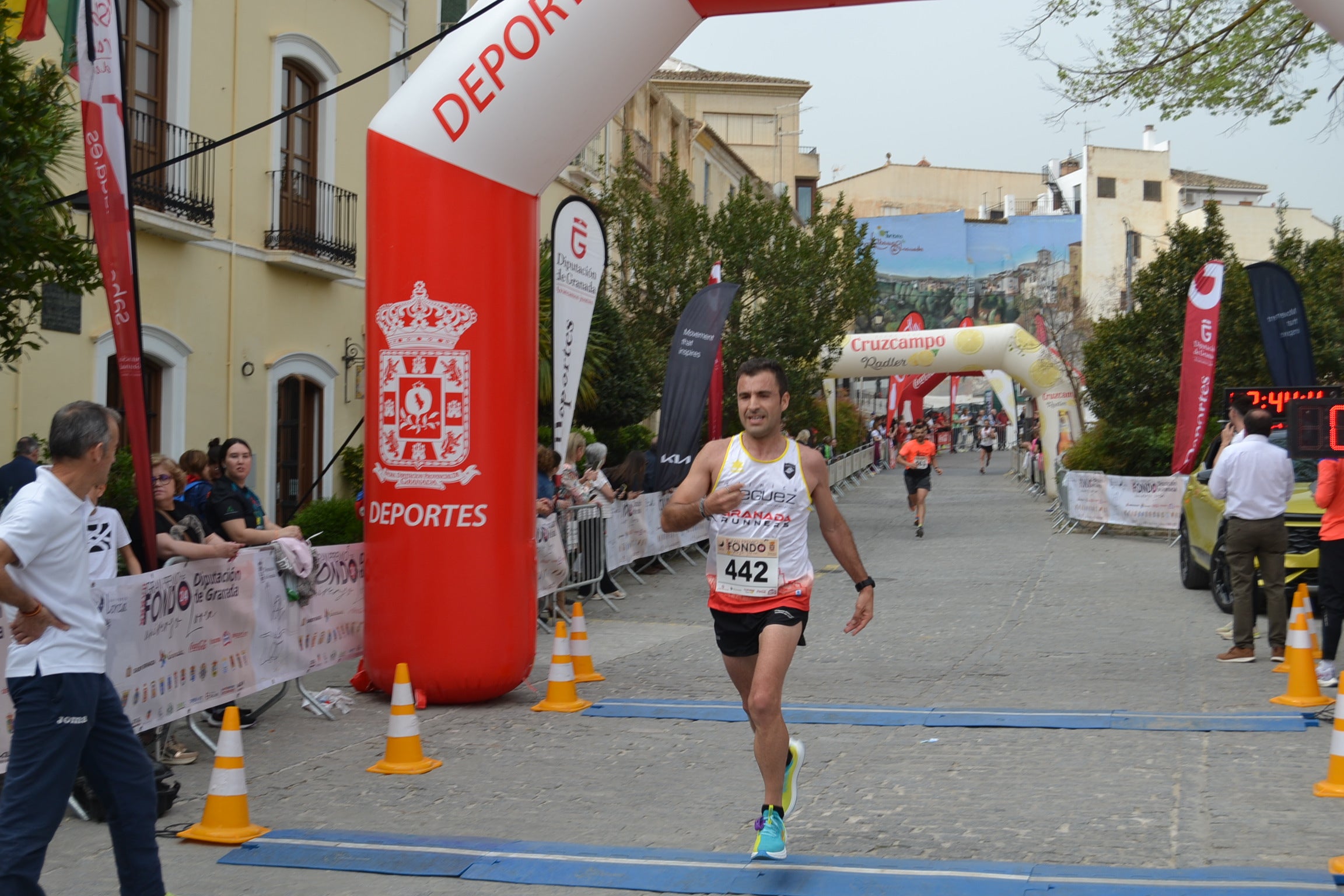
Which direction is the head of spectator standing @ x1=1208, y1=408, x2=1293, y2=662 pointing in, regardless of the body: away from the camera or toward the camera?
away from the camera

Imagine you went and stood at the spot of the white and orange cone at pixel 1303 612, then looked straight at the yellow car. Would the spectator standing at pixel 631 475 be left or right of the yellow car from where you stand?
left

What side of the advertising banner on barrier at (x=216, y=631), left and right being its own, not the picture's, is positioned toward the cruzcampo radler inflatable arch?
left

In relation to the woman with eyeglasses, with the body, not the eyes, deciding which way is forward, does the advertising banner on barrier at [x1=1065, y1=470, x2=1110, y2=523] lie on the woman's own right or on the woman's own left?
on the woman's own left

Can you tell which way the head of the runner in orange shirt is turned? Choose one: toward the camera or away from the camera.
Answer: toward the camera

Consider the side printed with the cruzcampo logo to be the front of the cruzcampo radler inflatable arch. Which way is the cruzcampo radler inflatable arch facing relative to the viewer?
toward the camera

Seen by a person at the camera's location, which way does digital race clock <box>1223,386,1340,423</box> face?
facing the viewer

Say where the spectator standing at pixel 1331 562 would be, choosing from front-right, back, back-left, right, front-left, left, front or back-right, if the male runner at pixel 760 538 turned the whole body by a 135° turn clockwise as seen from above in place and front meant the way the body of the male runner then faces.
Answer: right

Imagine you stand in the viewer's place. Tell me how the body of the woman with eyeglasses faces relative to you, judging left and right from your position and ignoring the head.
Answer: facing the viewer and to the right of the viewer

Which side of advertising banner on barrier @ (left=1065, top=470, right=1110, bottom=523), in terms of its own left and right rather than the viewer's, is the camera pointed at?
front

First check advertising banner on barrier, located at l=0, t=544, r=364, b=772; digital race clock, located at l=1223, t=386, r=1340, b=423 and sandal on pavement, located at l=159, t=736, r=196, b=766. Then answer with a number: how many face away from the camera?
0
